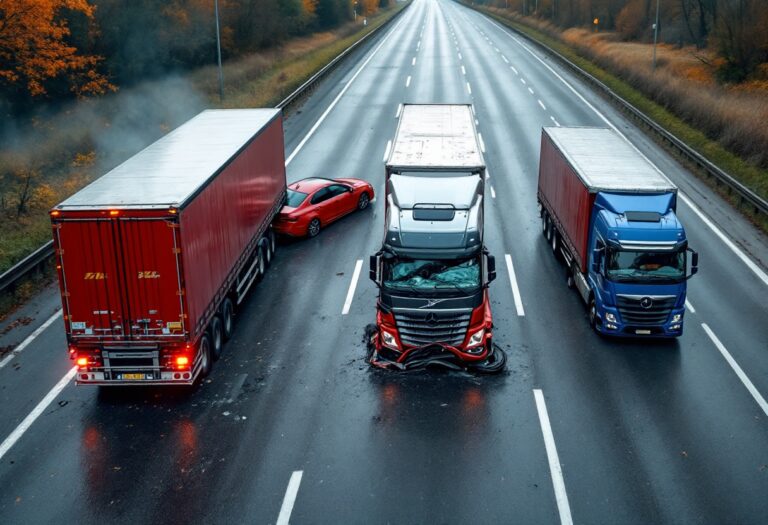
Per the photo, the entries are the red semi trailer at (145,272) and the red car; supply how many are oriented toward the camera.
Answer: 0

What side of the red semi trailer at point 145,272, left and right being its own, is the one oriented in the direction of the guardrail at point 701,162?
front

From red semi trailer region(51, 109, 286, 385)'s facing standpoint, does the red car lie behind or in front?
in front

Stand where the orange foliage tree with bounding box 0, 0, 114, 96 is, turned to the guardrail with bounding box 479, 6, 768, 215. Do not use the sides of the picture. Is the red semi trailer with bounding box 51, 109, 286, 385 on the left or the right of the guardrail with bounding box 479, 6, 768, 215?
right

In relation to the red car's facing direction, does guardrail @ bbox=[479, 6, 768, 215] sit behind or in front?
in front

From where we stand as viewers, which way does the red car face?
facing away from the viewer and to the right of the viewer

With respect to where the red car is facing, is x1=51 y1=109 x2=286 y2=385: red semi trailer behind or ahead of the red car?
behind

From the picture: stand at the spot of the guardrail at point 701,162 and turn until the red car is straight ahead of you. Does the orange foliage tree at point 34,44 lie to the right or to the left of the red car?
right

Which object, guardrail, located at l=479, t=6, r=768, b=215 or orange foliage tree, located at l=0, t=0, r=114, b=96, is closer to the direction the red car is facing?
the guardrail

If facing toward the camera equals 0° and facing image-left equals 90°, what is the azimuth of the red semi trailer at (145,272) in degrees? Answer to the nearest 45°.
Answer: approximately 225°

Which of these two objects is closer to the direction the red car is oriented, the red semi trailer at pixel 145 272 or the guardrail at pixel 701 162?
the guardrail

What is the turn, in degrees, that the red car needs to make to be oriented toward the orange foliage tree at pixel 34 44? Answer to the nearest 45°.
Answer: approximately 90° to its left
